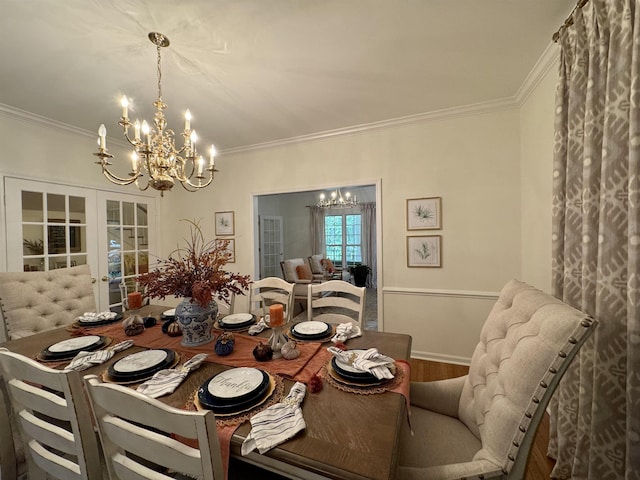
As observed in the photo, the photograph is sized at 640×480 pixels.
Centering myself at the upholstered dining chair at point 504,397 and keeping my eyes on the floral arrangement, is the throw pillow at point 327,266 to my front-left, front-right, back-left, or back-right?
front-right

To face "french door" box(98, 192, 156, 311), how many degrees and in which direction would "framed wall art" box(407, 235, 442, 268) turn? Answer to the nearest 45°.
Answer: approximately 90° to its right

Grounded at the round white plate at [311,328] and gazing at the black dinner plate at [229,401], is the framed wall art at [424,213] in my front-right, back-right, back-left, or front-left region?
back-left

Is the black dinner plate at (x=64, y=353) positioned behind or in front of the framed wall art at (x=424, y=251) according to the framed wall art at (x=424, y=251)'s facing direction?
in front

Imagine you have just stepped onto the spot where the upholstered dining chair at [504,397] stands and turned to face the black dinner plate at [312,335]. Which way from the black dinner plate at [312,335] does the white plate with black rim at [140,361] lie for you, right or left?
left

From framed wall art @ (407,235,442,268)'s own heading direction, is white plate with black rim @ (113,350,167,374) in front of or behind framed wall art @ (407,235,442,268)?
in front

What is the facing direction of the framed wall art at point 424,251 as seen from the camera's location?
facing the viewer

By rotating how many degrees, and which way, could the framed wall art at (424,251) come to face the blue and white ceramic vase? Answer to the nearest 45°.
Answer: approximately 45° to its right

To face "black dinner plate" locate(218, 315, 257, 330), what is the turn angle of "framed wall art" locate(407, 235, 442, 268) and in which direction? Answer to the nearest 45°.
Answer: approximately 45° to its right

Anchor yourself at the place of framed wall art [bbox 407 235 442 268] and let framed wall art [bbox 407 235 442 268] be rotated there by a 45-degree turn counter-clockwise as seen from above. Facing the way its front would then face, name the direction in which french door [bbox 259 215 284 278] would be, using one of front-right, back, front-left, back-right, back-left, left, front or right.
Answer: back

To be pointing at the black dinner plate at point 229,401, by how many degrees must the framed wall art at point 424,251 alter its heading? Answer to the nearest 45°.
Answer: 0° — it already faces it

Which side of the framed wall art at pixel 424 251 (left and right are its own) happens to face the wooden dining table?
front

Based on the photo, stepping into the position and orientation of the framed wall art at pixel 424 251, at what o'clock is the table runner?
The table runner is roughly at 1 o'clock from the framed wall art.

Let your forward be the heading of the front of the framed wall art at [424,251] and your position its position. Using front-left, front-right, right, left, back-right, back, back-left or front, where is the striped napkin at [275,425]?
front

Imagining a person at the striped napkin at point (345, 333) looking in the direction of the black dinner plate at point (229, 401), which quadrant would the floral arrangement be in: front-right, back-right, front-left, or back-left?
front-right

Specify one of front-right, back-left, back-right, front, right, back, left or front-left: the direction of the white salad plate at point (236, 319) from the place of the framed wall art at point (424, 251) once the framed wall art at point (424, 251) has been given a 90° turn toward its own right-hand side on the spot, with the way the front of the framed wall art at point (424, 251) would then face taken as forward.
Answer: front-left

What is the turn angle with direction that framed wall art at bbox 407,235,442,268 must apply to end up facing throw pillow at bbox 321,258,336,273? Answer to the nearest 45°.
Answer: approximately 135° to its right

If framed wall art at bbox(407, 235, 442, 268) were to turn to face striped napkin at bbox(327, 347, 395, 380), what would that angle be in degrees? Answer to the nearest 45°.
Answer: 0° — it already faces it
